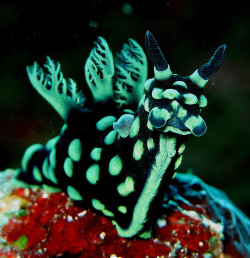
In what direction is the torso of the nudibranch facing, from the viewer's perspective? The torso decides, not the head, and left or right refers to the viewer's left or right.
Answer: facing the viewer and to the right of the viewer
